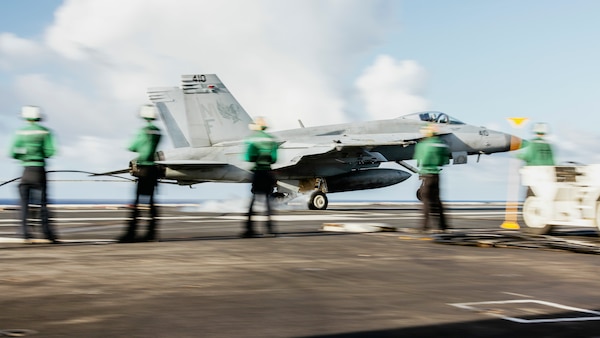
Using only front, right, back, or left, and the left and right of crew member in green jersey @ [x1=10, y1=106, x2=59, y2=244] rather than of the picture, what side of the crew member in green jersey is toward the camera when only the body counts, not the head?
back

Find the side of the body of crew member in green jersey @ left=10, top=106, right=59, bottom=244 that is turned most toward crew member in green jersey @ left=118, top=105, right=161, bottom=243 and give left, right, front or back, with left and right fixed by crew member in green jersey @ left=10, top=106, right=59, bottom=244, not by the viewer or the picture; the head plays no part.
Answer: right

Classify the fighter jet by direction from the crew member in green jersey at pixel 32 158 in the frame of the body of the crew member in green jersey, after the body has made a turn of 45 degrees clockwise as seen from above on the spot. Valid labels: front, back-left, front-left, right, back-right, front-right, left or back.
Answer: front

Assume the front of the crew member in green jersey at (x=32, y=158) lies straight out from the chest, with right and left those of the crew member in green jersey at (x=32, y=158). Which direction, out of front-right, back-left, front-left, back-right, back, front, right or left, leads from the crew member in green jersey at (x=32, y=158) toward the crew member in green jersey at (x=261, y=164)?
right

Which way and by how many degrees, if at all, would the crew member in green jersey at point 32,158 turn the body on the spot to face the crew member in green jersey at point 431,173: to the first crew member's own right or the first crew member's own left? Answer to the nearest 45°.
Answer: approximately 90° to the first crew member's own right

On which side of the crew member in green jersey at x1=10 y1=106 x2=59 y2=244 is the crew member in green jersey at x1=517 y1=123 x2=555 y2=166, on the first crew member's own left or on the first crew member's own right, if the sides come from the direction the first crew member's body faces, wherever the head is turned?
on the first crew member's own right

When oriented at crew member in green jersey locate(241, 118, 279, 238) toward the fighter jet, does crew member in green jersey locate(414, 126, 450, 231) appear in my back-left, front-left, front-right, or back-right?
front-right
